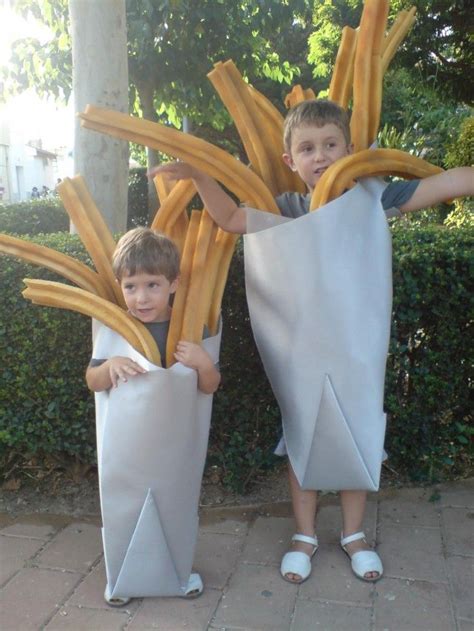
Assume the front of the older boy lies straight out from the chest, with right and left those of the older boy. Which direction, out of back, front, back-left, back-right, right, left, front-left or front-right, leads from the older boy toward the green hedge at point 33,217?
back-right

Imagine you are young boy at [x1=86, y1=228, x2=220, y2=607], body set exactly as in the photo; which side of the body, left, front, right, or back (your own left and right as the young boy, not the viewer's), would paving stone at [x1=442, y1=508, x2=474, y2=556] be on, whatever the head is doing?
left

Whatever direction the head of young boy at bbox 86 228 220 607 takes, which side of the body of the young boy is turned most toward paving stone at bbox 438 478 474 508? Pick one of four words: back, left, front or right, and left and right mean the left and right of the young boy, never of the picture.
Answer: left

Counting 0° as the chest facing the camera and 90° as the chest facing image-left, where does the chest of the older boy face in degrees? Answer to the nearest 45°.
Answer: approximately 0°

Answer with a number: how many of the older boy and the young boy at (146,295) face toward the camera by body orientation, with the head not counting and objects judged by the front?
2
